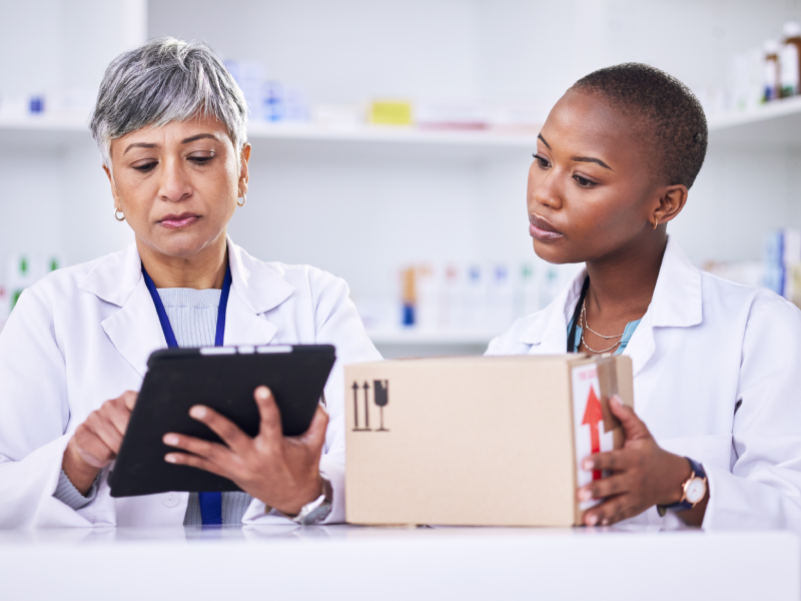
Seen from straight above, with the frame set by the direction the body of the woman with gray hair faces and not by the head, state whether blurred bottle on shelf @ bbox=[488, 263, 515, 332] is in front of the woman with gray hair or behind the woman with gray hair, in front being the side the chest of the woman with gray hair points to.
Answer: behind

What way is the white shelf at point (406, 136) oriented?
toward the camera

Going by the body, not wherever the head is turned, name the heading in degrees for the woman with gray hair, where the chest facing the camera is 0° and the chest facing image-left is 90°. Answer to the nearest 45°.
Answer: approximately 0°

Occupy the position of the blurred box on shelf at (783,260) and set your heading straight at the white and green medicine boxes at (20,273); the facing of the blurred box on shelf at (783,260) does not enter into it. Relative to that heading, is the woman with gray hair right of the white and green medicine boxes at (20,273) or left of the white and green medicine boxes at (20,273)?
left
